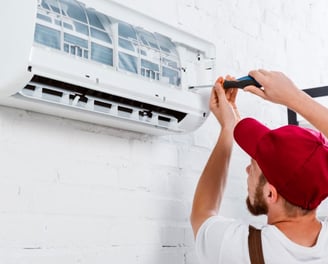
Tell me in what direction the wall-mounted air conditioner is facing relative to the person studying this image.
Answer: facing the viewer and to the right of the viewer

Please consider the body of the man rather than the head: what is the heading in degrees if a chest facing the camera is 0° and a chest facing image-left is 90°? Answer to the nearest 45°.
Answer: approximately 135°

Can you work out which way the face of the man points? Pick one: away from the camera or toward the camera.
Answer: away from the camera

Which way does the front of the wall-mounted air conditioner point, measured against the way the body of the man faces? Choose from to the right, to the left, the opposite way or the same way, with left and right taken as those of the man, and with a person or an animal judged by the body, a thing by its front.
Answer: the opposite way
